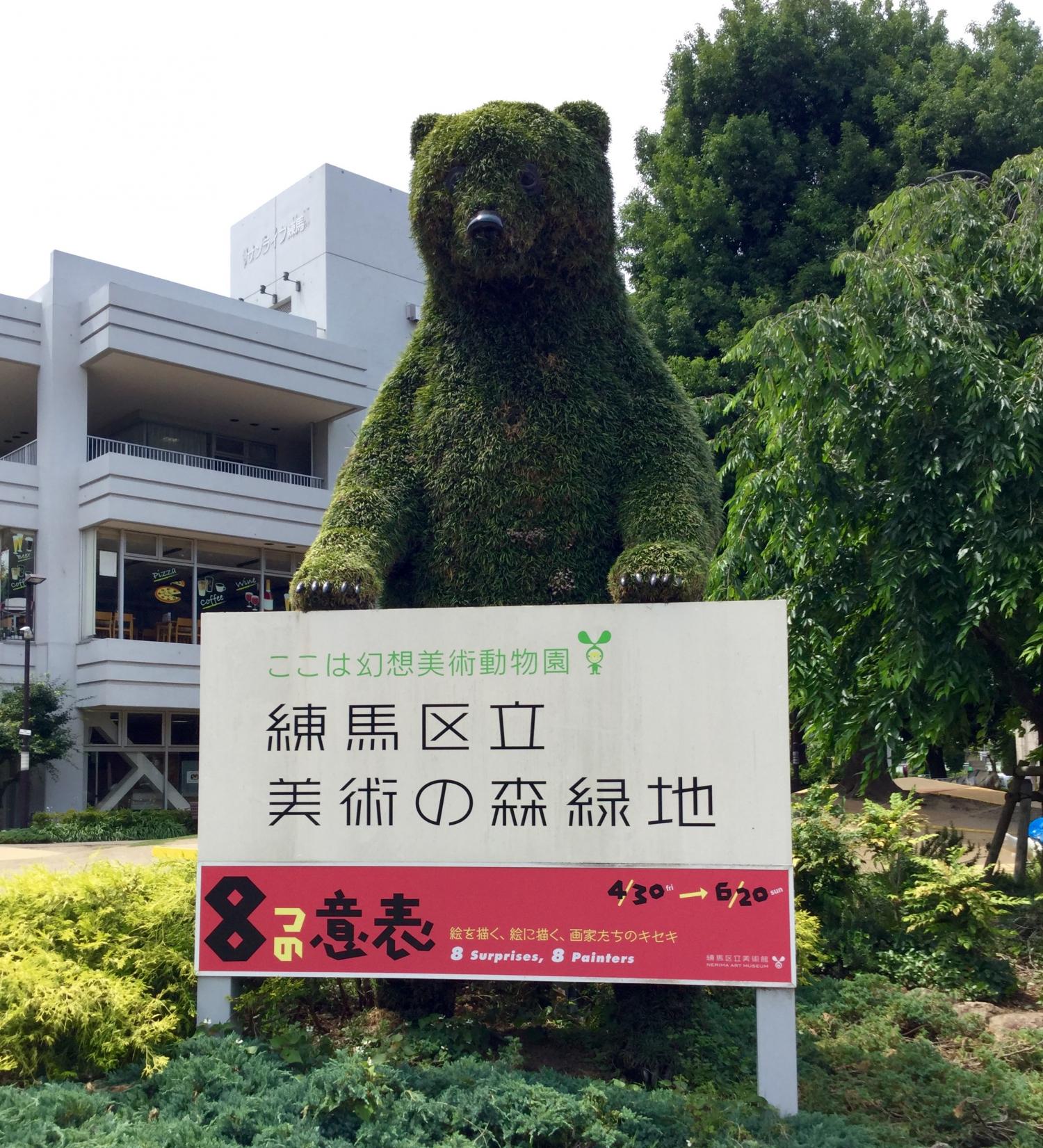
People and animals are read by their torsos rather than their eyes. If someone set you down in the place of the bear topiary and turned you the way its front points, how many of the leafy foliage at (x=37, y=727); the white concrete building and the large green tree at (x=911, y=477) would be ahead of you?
0

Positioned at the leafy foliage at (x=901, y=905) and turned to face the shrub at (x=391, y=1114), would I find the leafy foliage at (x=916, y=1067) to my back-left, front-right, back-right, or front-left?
front-left

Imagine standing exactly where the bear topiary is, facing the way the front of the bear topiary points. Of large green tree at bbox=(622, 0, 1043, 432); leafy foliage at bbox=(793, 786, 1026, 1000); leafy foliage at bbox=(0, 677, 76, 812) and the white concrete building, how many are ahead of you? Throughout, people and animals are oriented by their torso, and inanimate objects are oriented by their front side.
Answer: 0

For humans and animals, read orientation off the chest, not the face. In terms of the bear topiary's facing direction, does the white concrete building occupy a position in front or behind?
behind

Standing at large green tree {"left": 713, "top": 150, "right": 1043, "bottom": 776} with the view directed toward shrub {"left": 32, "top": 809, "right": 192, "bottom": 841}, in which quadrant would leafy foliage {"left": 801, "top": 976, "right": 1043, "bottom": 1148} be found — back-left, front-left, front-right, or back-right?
back-left

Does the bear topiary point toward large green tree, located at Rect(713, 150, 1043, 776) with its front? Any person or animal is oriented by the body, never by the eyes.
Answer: no

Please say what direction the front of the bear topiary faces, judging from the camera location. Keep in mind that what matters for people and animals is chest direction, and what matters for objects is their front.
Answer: facing the viewer

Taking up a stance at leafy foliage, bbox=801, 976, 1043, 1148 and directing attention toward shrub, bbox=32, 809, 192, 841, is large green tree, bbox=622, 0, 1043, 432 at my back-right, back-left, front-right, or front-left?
front-right

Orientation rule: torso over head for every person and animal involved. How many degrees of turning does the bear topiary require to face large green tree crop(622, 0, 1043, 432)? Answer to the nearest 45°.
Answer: approximately 180°

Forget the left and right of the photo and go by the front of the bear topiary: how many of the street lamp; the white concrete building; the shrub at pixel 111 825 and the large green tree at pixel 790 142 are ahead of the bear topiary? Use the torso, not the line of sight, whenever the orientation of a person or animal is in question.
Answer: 0
